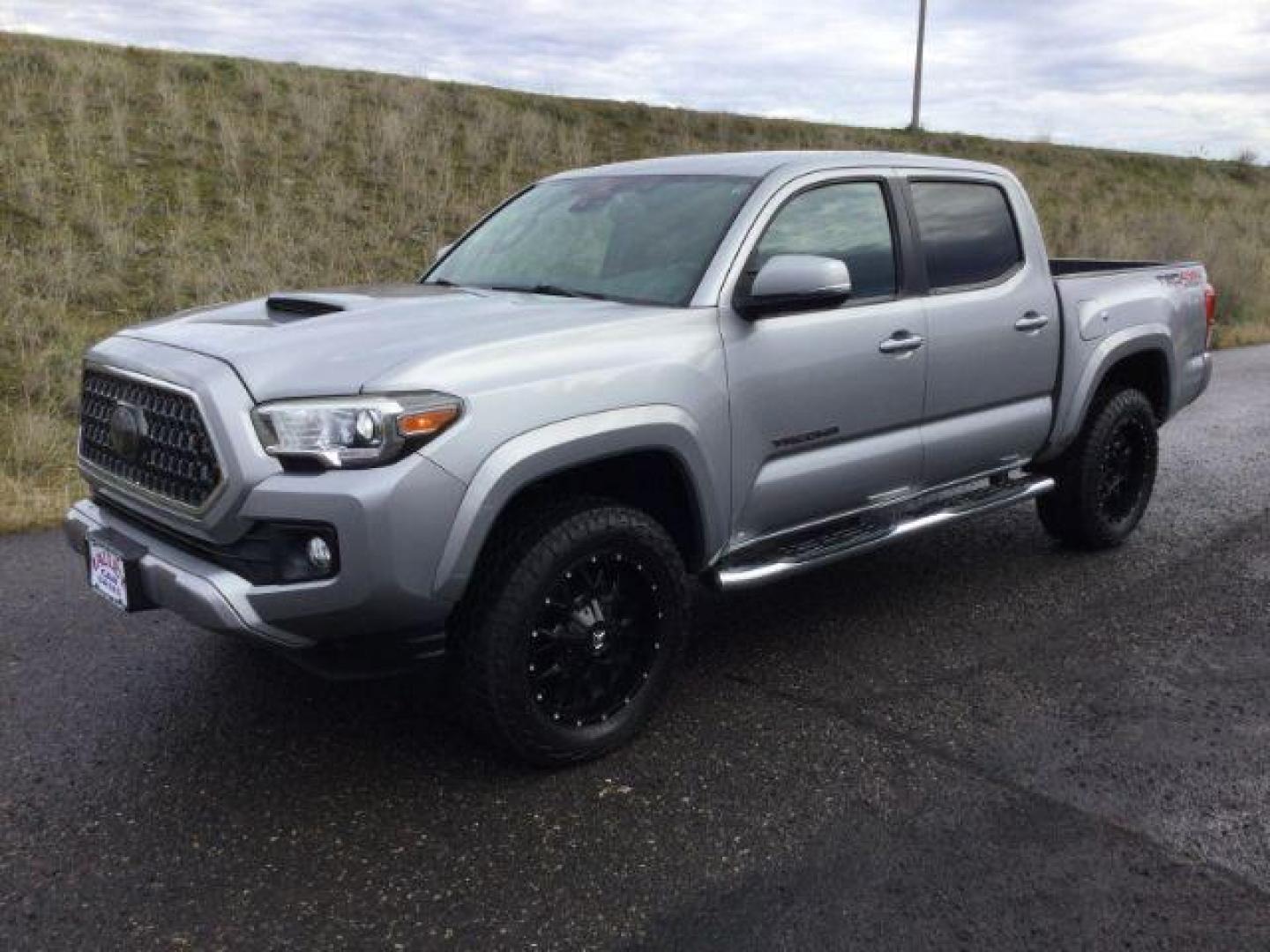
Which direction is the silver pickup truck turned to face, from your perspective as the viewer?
facing the viewer and to the left of the viewer

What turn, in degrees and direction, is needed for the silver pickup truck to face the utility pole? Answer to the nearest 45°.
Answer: approximately 135° to its right
